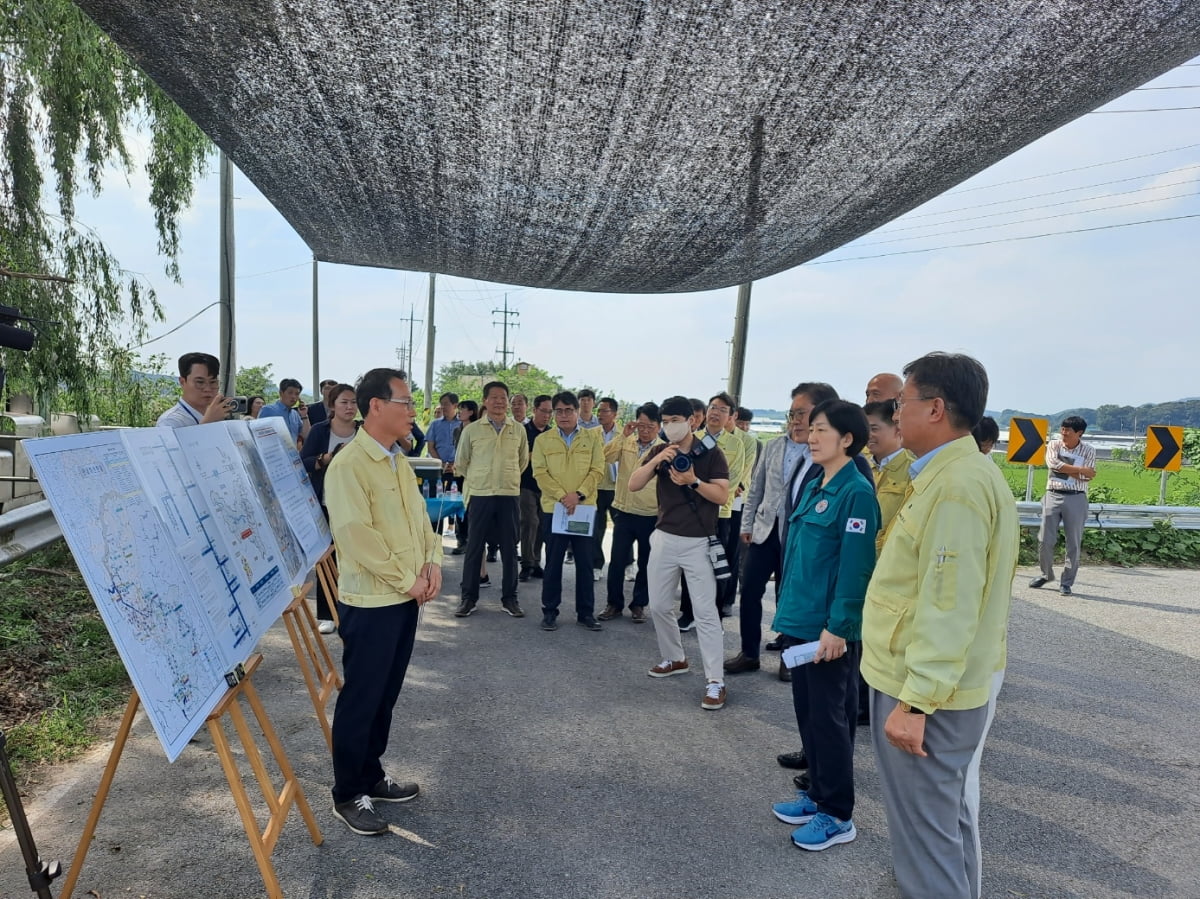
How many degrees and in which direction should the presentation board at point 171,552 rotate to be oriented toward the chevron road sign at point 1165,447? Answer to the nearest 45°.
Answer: approximately 45° to its left

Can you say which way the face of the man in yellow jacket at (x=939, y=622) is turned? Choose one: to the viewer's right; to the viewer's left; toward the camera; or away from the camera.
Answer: to the viewer's left

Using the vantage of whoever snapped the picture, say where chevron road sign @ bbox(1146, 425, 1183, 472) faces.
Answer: facing the viewer

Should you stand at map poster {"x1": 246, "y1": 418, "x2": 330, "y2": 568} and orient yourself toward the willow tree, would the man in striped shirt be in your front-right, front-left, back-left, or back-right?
back-right

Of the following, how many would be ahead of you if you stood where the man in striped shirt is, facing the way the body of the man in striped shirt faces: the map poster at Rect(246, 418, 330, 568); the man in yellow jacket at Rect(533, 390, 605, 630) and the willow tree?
3

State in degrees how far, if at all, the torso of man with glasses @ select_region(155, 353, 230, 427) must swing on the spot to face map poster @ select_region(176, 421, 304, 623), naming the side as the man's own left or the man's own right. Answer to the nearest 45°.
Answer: approximately 45° to the man's own right

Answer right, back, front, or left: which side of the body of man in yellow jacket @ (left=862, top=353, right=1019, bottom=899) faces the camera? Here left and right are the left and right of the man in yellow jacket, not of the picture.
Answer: left

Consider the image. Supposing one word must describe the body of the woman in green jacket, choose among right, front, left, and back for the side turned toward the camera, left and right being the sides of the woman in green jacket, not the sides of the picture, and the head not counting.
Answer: left

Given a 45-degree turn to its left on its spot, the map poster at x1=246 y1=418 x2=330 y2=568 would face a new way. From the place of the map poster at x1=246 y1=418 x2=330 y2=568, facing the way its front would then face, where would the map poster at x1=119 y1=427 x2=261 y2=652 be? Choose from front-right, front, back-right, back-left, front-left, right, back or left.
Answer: right

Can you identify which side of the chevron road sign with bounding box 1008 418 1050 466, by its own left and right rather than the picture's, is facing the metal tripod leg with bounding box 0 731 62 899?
front

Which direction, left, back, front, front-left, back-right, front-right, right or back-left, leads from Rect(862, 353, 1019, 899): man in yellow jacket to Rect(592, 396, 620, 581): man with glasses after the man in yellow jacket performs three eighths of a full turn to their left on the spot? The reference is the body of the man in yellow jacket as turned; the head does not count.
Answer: back

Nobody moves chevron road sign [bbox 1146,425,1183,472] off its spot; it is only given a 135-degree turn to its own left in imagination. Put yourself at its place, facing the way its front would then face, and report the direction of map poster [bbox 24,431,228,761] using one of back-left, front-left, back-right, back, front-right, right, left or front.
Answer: back-right

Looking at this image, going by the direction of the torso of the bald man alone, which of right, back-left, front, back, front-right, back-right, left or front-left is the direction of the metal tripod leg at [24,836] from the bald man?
front

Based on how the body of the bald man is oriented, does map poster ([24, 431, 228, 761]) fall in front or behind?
in front

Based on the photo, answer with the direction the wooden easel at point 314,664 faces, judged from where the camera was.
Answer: facing the viewer and to the right of the viewer
